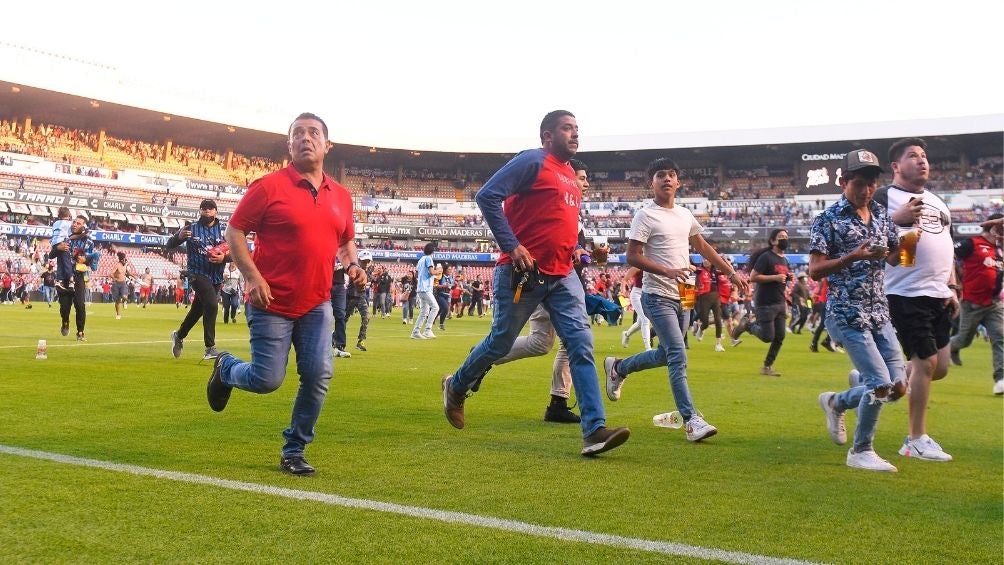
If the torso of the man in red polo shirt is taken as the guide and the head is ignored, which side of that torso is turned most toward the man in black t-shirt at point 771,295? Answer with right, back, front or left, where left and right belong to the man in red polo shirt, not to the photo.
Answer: left

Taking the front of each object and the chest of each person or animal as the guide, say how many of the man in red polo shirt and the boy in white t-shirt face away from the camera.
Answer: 0

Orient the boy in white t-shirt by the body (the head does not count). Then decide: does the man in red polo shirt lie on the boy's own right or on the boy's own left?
on the boy's own right

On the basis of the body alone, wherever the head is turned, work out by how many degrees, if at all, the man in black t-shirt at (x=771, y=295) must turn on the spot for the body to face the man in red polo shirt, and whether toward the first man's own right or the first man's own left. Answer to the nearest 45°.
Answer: approximately 45° to the first man's own right

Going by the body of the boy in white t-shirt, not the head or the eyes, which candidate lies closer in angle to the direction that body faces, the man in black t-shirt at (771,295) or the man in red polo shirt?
the man in red polo shirt

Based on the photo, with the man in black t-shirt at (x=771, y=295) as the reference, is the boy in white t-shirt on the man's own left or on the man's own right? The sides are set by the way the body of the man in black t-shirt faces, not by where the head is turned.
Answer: on the man's own right
